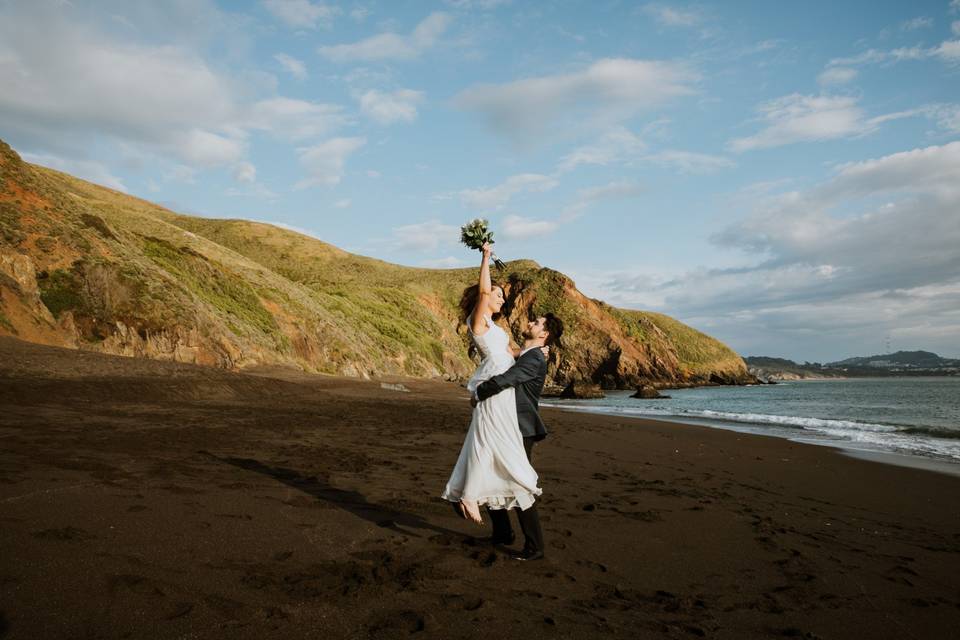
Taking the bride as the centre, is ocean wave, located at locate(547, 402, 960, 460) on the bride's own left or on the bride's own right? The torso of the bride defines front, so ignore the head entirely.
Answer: on the bride's own left

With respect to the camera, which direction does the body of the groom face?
to the viewer's left

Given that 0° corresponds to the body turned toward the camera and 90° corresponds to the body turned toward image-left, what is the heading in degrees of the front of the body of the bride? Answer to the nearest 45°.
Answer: approximately 270°

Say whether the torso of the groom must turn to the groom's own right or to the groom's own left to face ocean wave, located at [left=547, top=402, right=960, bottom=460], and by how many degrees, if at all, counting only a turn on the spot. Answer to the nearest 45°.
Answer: approximately 135° to the groom's own right
